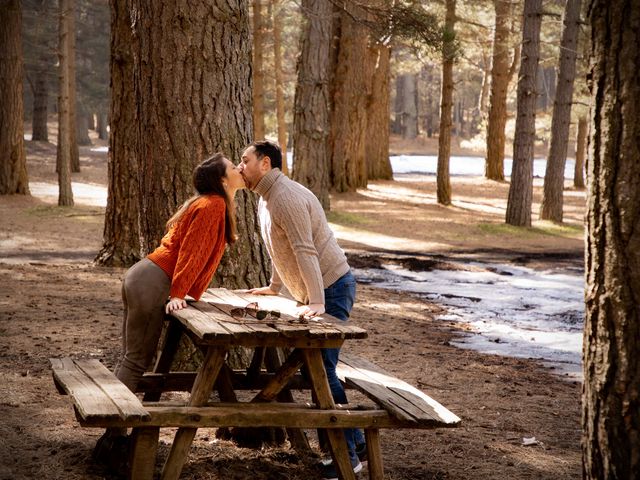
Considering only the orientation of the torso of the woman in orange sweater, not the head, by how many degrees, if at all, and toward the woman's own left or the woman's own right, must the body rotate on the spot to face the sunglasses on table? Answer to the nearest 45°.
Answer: approximately 45° to the woman's own right

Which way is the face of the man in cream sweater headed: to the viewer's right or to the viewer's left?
to the viewer's left

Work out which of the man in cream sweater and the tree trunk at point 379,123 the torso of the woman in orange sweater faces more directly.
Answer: the man in cream sweater

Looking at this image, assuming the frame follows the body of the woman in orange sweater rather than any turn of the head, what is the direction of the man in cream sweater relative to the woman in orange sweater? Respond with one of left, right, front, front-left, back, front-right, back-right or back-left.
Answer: front

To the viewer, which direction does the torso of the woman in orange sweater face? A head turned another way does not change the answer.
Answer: to the viewer's right
